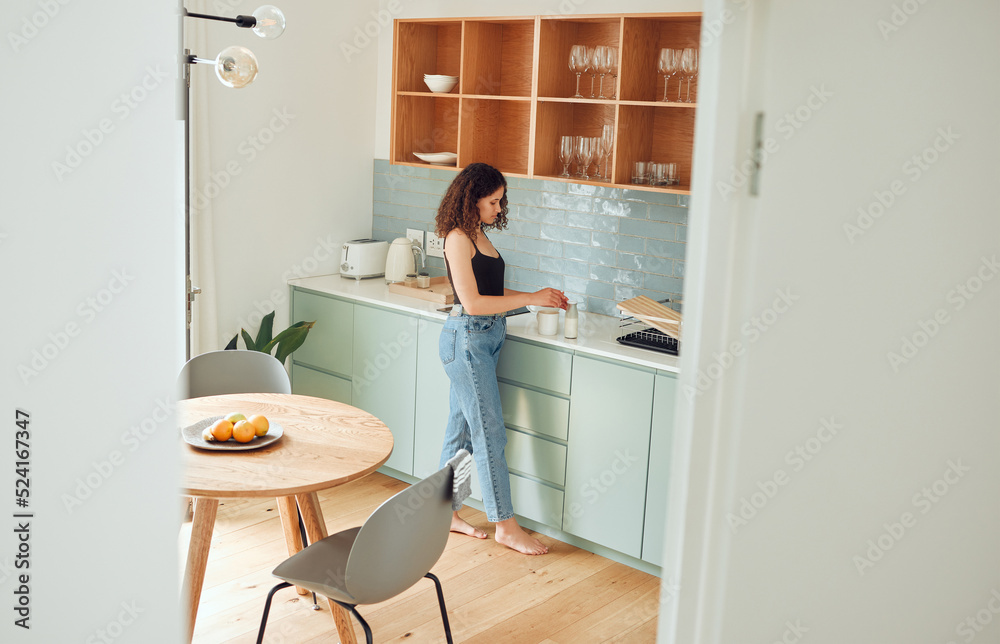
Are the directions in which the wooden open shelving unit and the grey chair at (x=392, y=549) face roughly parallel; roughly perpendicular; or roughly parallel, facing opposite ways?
roughly perpendicular

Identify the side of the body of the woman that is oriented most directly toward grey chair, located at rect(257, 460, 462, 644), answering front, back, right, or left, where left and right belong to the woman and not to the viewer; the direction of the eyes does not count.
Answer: right

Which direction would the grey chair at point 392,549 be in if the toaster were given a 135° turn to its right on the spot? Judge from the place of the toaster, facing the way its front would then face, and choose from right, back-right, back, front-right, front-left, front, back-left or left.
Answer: back

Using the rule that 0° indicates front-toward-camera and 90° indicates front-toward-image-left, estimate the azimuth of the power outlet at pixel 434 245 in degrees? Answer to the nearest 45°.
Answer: approximately 45°

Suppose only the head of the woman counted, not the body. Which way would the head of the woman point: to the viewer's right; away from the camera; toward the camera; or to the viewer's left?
to the viewer's right

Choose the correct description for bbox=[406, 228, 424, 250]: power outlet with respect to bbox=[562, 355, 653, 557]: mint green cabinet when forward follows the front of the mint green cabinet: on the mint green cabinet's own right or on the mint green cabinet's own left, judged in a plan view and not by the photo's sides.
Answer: on the mint green cabinet's own right

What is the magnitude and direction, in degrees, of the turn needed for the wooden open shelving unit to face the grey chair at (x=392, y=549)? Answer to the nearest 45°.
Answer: approximately 45° to its left

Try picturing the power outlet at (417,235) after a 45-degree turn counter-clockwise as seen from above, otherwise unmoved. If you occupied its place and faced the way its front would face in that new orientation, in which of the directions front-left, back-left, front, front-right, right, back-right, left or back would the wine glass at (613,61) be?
front-left

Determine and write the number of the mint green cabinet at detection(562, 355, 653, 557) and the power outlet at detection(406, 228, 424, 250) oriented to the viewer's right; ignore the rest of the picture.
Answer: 0

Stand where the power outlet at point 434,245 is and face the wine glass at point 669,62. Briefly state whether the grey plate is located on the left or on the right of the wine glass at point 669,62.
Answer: right

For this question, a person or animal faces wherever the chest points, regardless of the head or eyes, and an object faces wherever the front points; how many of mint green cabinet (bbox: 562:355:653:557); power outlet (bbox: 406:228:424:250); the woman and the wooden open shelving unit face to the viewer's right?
1

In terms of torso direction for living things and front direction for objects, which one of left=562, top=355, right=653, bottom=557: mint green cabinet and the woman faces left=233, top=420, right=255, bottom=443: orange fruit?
the mint green cabinet

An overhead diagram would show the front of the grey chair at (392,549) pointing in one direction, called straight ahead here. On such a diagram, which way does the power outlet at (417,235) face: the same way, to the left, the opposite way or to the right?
to the left

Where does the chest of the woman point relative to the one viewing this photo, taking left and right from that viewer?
facing to the right of the viewer

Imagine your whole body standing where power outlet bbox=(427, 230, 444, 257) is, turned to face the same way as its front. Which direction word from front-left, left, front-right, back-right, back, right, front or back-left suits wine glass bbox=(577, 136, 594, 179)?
left
